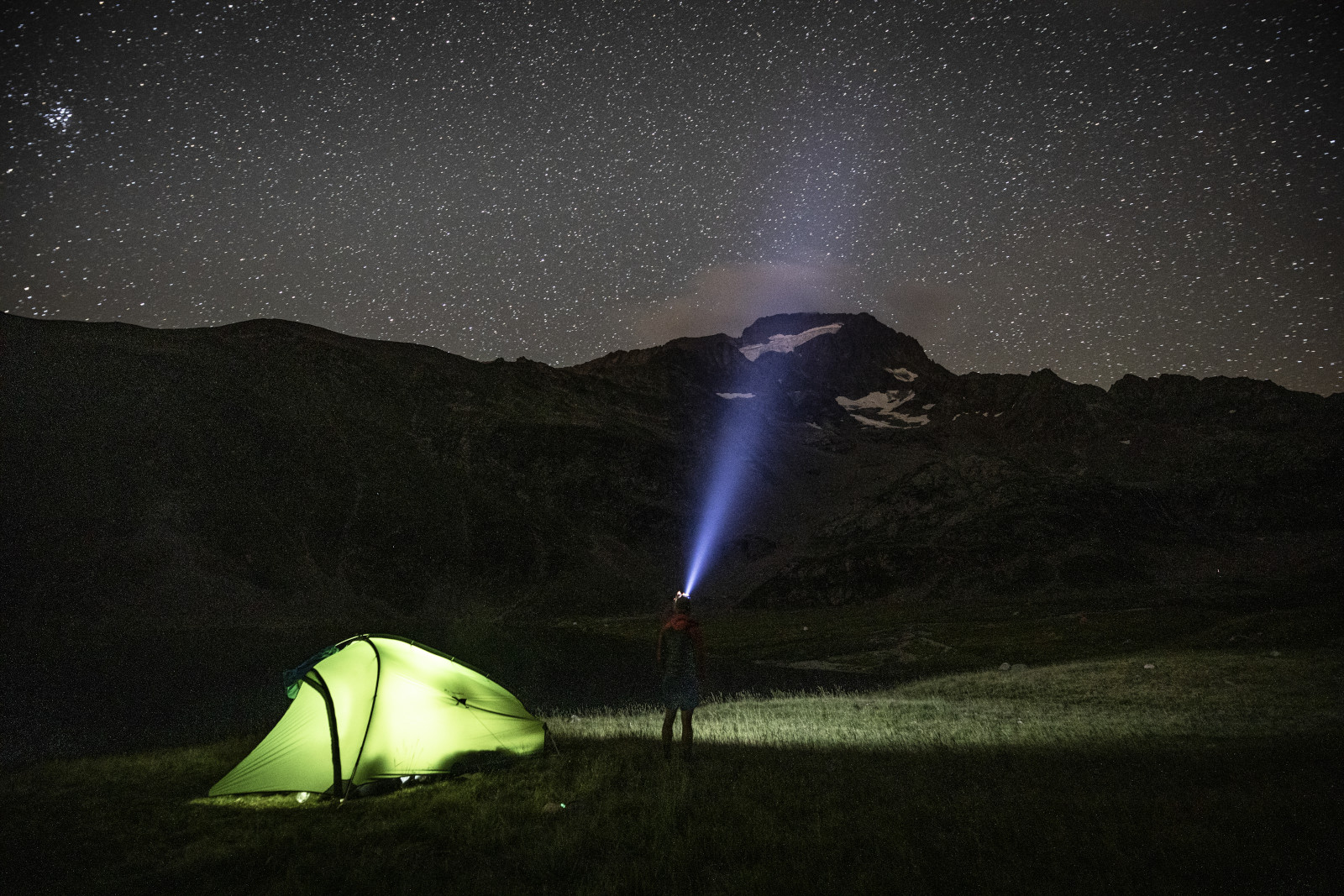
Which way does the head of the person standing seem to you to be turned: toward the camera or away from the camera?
away from the camera

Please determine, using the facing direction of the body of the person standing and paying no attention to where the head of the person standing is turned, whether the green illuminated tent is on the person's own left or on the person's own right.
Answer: on the person's own left

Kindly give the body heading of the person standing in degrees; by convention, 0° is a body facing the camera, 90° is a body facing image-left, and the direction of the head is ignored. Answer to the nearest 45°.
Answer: approximately 180°
